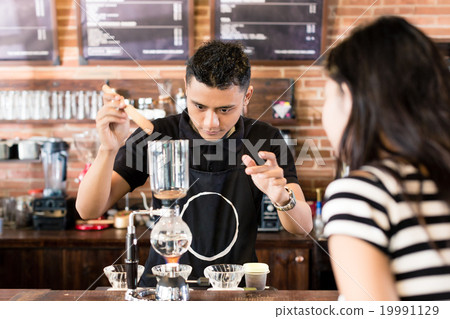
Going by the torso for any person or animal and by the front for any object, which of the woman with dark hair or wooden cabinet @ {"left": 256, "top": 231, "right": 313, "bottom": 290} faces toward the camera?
the wooden cabinet

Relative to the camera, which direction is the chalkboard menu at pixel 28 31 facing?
toward the camera

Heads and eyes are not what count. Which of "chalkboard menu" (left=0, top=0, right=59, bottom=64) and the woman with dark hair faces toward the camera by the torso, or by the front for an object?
the chalkboard menu

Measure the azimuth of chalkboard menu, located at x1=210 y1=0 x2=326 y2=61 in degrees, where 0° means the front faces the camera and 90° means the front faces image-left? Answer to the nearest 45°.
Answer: approximately 0°

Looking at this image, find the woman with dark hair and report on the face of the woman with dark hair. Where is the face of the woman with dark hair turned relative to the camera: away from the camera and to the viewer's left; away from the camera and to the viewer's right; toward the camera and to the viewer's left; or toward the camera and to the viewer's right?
away from the camera and to the viewer's left

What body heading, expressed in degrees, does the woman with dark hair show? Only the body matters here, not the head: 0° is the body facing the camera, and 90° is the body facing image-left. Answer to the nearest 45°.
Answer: approximately 135°

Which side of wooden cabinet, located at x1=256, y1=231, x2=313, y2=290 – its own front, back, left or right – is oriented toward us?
front

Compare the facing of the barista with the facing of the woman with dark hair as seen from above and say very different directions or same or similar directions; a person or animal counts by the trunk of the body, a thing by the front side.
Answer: very different directions

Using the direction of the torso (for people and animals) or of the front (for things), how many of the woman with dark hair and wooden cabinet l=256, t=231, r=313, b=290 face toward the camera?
1

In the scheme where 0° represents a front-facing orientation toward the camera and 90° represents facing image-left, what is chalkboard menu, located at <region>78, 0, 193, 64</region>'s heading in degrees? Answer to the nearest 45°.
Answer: approximately 0°
